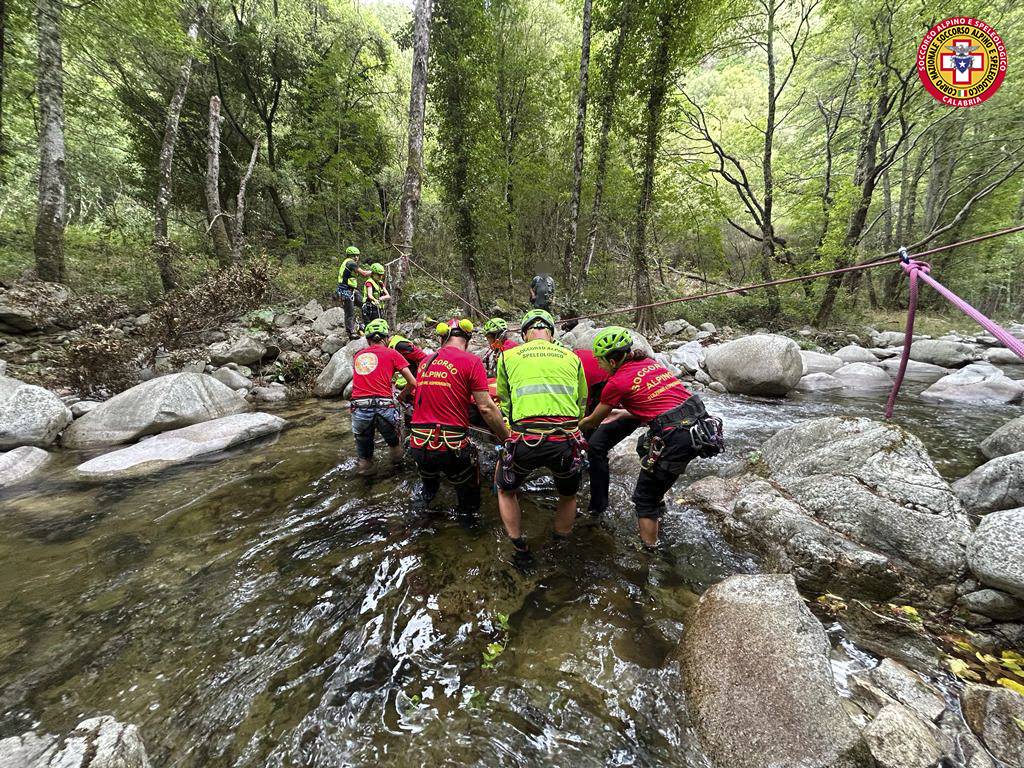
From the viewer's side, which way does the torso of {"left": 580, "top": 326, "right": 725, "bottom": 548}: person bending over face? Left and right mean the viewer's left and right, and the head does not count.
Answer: facing away from the viewer and to the left of the viewer

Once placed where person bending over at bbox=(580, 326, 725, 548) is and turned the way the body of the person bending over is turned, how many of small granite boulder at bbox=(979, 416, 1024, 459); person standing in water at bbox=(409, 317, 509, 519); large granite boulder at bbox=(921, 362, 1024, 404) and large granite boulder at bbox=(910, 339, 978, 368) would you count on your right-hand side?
3

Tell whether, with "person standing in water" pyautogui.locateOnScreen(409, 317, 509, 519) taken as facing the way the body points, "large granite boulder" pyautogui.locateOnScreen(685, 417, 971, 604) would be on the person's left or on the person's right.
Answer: on the person's right

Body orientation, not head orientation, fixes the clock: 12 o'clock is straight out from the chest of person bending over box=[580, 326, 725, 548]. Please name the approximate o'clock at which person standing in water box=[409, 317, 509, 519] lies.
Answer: The person standing in water is roughly at 10 o'clock from the person bending over.

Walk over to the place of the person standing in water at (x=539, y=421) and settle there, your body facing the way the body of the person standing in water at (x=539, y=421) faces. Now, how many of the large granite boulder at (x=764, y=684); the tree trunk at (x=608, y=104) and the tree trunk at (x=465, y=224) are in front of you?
2

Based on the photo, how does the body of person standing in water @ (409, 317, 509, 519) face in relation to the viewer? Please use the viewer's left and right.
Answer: facing away from the viewer and to the right of the viewer

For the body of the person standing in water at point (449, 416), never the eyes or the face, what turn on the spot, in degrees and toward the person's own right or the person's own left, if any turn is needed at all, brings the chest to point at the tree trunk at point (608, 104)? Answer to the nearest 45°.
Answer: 0° — they already face it

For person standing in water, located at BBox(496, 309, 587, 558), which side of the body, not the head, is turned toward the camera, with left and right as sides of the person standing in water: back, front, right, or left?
back

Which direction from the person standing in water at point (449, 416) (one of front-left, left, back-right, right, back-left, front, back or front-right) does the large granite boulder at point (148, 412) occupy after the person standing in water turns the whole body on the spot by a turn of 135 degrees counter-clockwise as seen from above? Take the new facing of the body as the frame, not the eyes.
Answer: front-right

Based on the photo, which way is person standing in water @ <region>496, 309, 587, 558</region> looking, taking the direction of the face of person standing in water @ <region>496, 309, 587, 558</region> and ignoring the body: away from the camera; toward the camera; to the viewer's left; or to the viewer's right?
away from the camera
